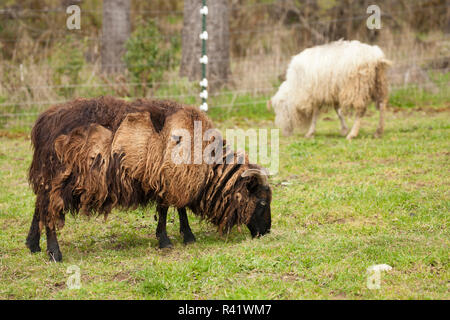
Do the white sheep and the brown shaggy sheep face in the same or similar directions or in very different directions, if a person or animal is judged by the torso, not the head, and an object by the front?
very different directions

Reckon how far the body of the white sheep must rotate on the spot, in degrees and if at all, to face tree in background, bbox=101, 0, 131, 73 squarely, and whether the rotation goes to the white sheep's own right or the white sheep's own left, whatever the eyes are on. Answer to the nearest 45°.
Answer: approximately 45° to the white sheep's own right

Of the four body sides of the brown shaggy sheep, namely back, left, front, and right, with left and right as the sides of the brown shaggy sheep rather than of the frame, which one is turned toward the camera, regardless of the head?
right

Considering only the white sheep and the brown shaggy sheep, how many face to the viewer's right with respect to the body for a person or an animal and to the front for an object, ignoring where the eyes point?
1

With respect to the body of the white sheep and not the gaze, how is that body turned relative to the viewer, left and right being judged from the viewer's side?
facing to the left of the viewer

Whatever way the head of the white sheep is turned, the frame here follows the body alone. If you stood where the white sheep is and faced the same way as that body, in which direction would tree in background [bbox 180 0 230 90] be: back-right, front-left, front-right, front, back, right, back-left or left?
front-right

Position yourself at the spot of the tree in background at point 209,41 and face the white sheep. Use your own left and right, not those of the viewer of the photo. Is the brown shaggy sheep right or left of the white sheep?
right

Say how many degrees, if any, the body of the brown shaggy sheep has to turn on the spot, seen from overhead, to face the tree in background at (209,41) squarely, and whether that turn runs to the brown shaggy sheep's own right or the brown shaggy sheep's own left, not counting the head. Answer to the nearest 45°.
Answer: approximately 90° to the brown shaggy sheep's own left

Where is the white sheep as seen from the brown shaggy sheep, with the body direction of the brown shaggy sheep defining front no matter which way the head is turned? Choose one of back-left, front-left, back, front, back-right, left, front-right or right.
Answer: front-left

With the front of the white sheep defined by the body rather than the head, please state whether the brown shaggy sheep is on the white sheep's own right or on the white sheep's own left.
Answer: on the white sheep's own left

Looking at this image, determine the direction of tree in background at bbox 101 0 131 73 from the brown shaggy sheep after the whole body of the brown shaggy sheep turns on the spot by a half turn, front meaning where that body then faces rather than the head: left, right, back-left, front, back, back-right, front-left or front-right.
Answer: right
